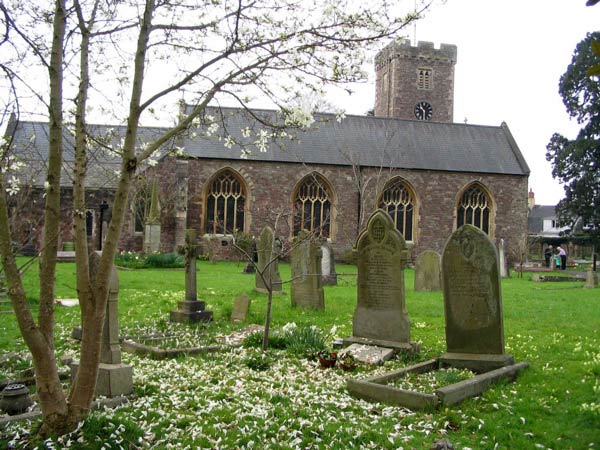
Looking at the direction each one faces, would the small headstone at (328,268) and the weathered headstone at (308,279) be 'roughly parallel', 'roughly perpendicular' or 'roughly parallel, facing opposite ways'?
roughly parallel

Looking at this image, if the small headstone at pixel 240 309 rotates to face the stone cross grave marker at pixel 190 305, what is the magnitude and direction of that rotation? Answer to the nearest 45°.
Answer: approximately 45° to its right

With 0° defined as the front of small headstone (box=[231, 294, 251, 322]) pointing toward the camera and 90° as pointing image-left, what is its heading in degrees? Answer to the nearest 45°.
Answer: approximately 45°

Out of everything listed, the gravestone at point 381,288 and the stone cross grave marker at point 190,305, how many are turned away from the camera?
0

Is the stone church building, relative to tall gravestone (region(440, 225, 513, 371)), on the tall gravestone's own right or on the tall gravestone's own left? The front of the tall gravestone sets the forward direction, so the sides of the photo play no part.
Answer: on the tall gravestone's own right

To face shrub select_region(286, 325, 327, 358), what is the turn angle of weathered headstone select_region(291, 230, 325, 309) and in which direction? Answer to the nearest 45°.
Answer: approximately 45° to its left

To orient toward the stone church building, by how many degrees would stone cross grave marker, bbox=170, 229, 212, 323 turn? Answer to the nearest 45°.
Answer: approximately 135° to its right

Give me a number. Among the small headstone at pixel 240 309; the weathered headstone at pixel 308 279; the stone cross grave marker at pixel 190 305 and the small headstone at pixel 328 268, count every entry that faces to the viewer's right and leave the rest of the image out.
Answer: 0

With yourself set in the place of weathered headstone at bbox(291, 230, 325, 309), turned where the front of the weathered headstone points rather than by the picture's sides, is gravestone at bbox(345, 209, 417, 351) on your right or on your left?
on your left

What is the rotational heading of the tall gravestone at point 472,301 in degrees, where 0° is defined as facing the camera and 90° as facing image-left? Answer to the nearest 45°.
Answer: approximately 45°
